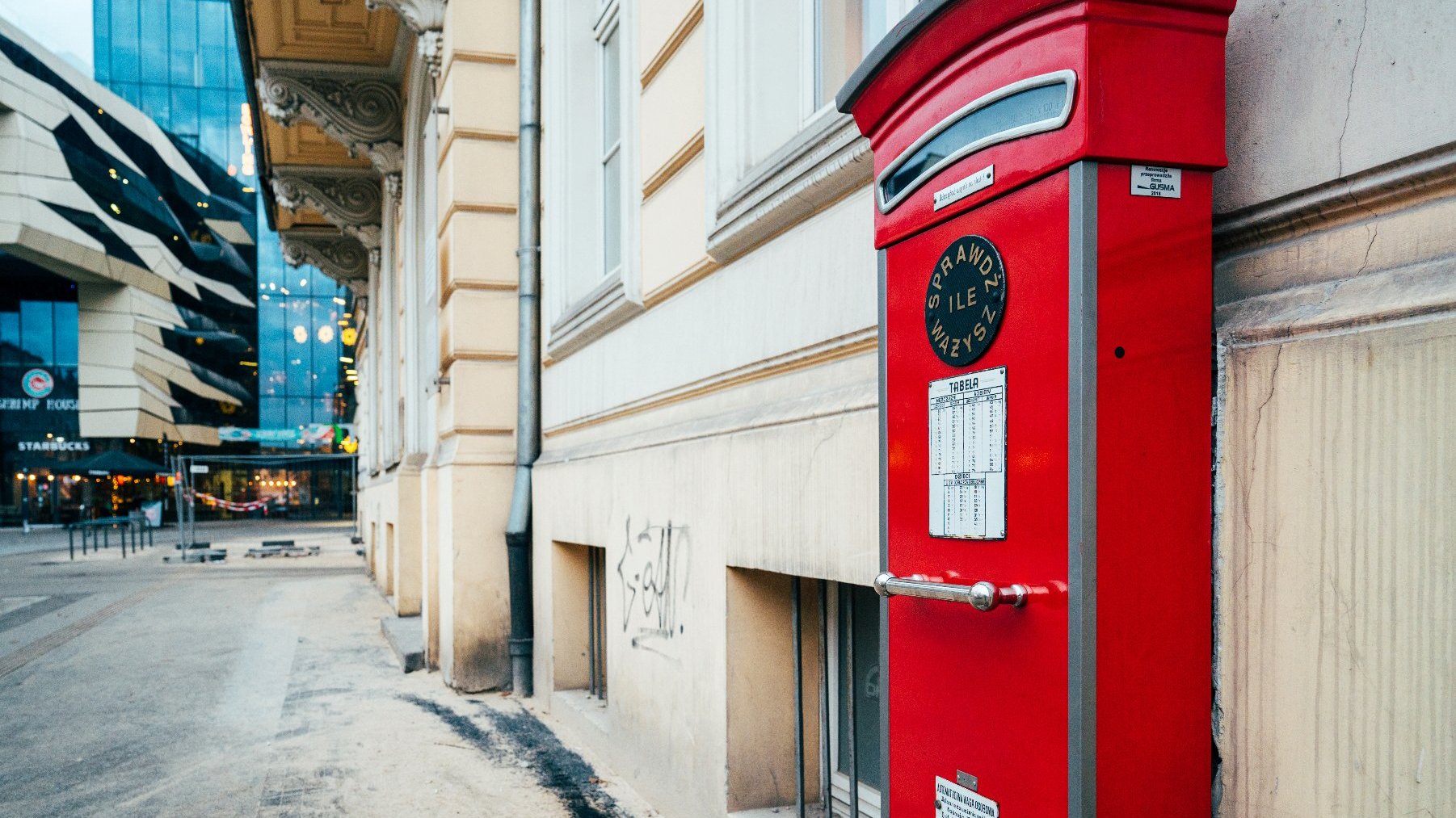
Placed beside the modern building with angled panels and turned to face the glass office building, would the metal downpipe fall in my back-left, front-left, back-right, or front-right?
back-right

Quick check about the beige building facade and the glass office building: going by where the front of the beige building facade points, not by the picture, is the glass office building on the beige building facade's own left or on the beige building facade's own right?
on the beige building facade's own right

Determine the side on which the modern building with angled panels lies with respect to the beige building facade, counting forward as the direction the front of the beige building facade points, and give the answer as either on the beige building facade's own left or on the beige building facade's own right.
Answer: on the beige building facade's own right

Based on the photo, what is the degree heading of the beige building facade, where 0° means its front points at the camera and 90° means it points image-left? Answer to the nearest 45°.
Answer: approximately 45°
